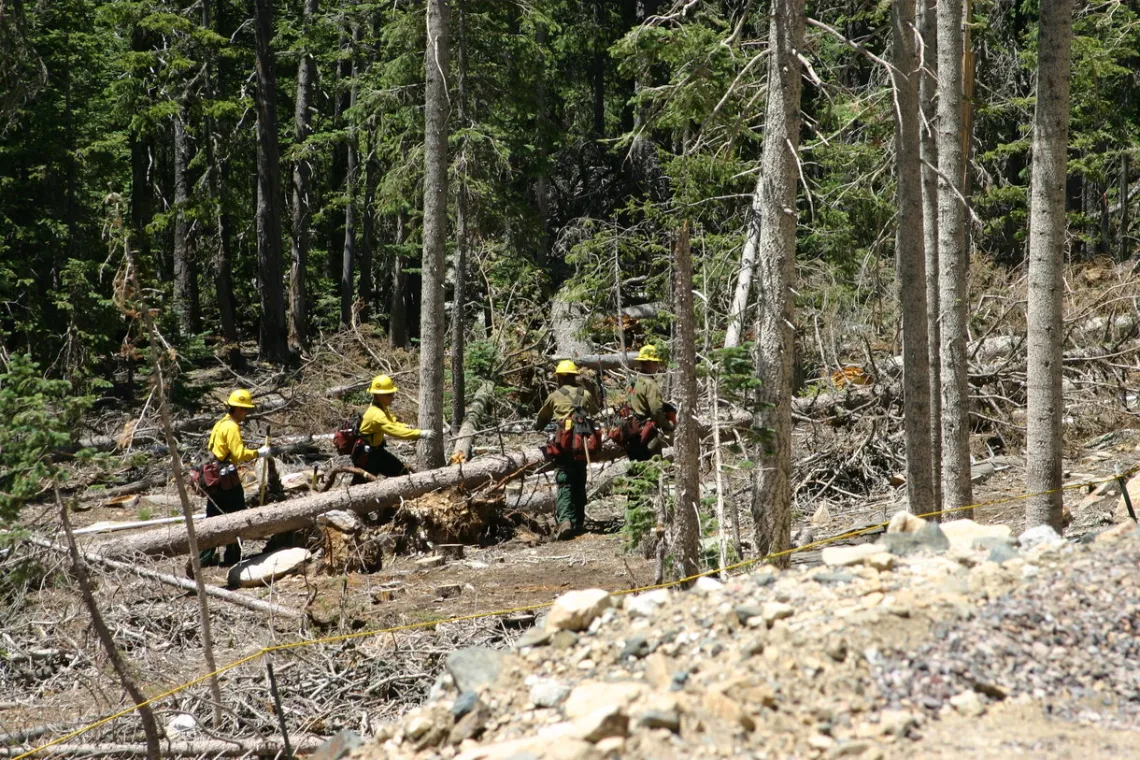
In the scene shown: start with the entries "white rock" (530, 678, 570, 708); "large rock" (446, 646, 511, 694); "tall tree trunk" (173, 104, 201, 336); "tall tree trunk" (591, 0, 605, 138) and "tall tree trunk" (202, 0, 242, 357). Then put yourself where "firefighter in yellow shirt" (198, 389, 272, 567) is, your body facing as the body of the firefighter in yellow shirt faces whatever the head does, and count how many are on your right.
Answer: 2

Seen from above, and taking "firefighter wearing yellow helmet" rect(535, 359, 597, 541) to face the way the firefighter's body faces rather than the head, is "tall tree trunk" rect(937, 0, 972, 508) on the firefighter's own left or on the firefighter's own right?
on the firefighter's own right

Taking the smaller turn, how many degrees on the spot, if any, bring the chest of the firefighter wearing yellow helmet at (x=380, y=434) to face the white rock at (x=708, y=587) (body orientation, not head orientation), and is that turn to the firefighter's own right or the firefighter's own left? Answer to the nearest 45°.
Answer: approximately 90° to the firefighter's own right

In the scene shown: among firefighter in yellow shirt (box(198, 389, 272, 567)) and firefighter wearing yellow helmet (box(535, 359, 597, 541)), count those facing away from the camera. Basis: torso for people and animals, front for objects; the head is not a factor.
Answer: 1

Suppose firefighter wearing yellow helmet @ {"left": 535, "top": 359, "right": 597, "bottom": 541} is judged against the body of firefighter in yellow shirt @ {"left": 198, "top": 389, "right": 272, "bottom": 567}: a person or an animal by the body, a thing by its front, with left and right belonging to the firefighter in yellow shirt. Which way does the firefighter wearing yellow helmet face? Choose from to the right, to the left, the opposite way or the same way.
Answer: to the left

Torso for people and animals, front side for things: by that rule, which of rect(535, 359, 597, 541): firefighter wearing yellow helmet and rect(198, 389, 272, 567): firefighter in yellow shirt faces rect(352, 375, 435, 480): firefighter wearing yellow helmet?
the firefighter in yellow shirt

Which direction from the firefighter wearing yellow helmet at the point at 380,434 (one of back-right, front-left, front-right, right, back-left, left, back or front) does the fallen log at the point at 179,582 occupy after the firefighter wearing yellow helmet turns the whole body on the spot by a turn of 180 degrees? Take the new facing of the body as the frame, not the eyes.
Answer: front-left

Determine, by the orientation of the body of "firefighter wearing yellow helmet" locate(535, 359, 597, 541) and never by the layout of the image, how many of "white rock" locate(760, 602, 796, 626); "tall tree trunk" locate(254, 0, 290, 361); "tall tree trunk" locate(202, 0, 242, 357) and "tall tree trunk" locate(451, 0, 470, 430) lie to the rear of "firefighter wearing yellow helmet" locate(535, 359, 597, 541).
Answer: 1

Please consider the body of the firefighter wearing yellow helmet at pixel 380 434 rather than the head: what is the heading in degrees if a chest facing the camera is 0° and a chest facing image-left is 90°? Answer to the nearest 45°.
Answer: approximately 270°

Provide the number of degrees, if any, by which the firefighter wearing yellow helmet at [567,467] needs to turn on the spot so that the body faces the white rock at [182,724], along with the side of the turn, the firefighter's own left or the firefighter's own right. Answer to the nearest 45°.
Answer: approximately 135° to the firefighter's own left

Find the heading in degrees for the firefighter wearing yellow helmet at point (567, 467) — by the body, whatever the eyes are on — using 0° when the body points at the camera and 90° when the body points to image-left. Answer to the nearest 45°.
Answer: approximately 180°

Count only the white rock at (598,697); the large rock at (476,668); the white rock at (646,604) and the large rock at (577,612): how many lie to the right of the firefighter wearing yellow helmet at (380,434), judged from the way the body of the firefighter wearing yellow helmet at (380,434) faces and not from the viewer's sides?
4

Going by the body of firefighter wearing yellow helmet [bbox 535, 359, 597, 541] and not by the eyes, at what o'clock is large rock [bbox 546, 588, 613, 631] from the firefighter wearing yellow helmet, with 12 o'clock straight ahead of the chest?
The large rock is roughly at 6 o'clock from the firefighter wearing yellow helmet.

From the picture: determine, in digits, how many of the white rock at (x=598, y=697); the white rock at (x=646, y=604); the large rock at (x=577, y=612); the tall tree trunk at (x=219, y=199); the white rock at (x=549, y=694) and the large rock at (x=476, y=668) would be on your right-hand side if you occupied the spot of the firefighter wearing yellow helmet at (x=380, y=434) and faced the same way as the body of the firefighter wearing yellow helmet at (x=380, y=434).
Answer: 5

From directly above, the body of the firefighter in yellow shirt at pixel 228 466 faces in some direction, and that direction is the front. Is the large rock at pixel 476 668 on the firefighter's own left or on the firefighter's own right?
on the firefighter's own right

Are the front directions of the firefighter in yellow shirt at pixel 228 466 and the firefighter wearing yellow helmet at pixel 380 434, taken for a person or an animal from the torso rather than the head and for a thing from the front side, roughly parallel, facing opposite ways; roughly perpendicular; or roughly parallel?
roughly parallel

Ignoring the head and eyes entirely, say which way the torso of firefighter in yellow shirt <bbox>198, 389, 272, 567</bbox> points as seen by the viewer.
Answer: to the viewer's right

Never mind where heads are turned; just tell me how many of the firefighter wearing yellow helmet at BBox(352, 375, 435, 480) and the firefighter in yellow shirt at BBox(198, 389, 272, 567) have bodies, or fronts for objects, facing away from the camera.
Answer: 0

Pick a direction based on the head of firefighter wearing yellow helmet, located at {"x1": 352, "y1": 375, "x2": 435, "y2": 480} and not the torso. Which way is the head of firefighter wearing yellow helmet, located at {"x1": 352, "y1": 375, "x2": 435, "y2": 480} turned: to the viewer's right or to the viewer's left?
to the viewer's right
